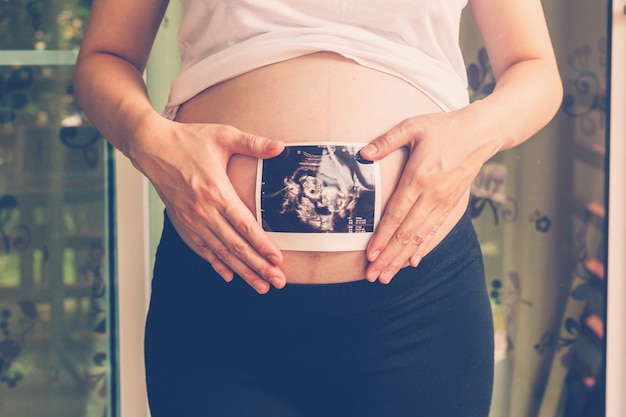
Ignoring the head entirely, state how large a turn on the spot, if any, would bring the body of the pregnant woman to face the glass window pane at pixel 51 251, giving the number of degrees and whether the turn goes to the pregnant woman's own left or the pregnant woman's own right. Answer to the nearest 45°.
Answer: approximately 135° to the pregnant woman's own right

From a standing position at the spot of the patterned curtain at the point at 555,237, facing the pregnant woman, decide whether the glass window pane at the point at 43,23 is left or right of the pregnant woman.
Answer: right

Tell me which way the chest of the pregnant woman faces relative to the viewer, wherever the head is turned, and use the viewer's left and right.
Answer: facing the viewer

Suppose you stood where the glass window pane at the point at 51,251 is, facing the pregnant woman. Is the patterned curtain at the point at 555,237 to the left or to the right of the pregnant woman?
left

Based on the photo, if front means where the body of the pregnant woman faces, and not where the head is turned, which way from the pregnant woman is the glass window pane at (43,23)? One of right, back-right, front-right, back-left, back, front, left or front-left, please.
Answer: back-right

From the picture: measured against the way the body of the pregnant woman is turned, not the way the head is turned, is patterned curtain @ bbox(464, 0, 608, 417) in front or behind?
behind
